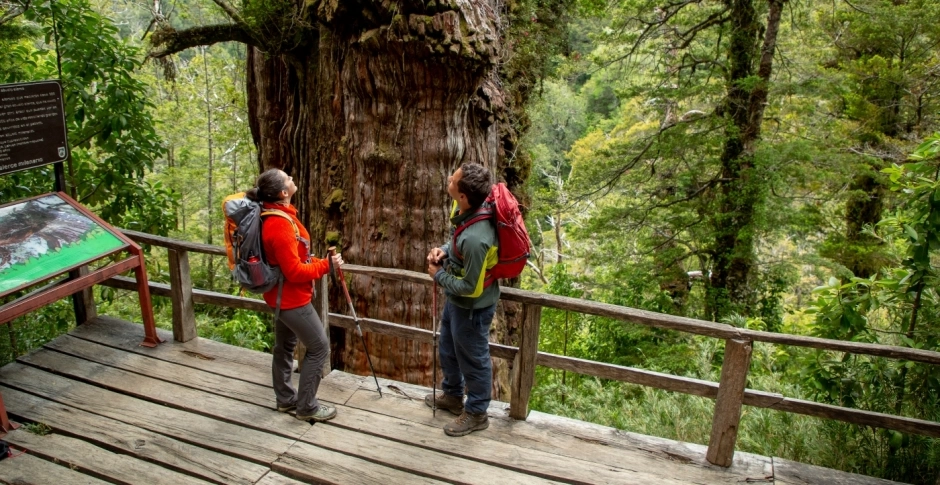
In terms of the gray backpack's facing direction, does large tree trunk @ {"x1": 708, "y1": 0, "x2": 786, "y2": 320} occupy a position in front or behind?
behind

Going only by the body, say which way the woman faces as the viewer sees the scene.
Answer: to the viewer's right

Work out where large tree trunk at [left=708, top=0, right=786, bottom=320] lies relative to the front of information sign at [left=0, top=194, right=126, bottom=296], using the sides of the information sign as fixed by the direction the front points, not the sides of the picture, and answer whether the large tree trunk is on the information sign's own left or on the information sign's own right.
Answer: on the information sign's own left

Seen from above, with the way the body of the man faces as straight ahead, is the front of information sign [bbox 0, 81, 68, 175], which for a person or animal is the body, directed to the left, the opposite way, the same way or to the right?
the opposite way

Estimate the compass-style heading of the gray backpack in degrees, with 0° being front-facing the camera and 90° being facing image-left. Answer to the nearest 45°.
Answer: approximately 90°

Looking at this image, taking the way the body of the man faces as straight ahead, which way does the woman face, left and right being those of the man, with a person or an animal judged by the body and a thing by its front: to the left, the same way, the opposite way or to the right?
the opposite way

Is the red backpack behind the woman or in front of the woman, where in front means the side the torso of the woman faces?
in front

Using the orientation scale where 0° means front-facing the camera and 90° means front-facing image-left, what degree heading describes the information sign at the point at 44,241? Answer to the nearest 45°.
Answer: approximately 315°

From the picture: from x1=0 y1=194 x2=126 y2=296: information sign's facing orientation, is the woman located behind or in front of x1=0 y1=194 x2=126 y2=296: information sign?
in front

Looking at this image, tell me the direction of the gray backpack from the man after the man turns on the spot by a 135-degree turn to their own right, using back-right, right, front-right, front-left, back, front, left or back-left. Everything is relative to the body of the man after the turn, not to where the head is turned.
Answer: back-left

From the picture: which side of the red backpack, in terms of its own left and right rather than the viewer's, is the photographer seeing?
right

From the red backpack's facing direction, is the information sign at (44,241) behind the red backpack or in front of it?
behind

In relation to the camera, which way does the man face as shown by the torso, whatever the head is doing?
to the viewer's left
